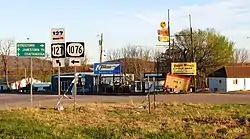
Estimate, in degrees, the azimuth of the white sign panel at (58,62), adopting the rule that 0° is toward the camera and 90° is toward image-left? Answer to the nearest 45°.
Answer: approximately 0°

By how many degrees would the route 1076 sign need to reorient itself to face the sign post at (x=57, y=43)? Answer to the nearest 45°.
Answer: approximately 90° to its right

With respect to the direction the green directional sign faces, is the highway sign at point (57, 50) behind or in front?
in front

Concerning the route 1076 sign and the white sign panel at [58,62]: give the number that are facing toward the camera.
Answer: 2

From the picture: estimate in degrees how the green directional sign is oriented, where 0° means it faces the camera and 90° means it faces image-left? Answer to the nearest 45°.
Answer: approximately 0°
